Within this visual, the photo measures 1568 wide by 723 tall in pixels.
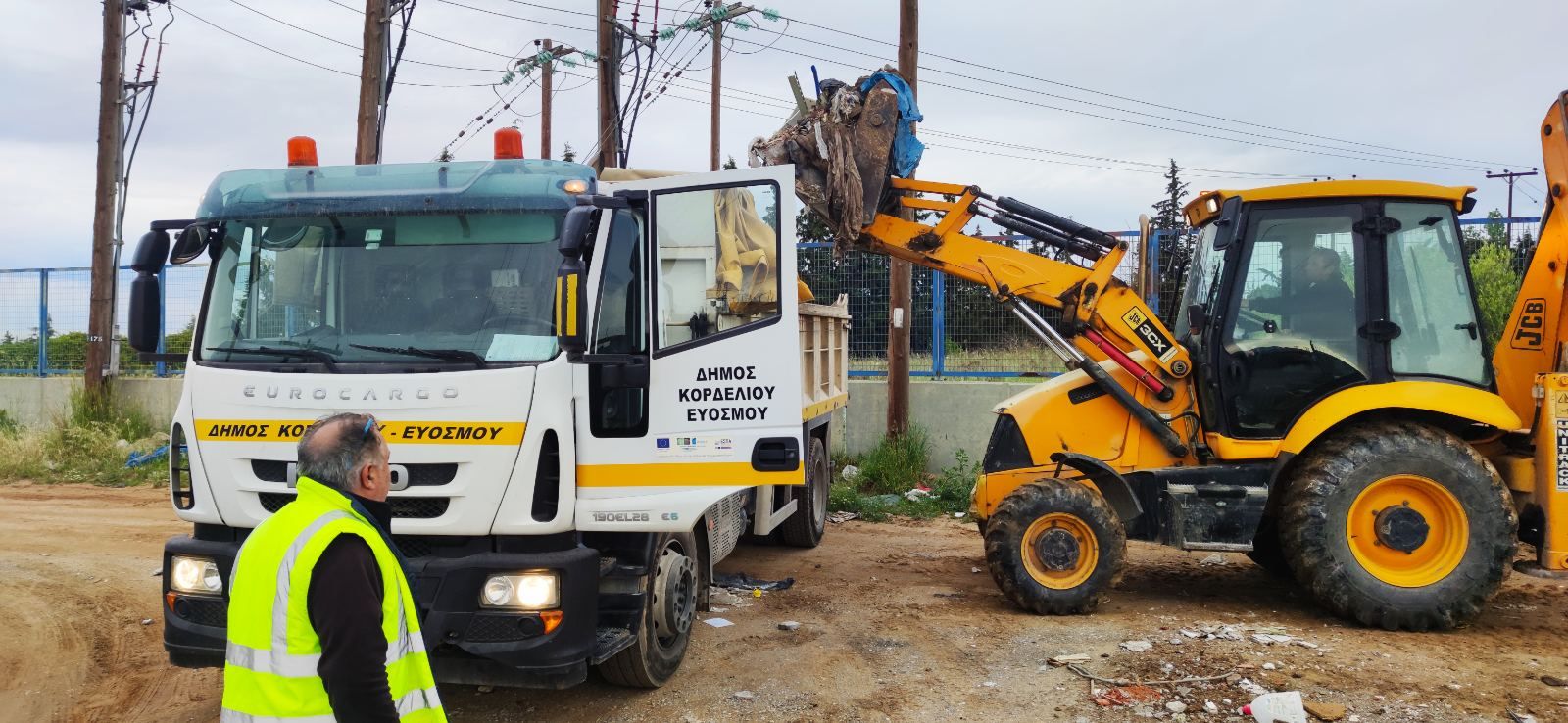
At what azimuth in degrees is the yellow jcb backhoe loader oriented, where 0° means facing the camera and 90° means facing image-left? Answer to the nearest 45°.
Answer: approximately 90°

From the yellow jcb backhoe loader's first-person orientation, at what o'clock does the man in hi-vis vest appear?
The man in hi-vis vest is roughly at 10 o'clock from the yellow jcb backhoe loader.

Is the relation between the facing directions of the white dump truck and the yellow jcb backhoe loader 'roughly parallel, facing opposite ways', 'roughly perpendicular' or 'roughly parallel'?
roughly perpendicular

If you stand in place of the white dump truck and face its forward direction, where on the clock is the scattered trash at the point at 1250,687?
The scattered trash is roughly at 10 o'clock from the white dump truck.

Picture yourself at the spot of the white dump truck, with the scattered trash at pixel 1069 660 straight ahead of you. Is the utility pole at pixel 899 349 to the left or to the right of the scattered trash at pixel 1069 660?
left

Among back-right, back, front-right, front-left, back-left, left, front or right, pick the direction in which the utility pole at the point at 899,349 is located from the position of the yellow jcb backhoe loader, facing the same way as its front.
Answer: front-right

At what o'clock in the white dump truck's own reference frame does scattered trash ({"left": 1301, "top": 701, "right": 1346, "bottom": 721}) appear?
The scattered trash is roughly at 10 o'clock from the white dump truck.

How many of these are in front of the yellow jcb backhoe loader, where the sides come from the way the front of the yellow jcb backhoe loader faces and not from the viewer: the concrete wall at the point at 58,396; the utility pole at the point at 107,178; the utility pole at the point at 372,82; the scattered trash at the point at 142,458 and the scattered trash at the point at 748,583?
5

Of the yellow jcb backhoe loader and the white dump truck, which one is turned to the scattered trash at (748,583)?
the yellow jcb backhoe loader

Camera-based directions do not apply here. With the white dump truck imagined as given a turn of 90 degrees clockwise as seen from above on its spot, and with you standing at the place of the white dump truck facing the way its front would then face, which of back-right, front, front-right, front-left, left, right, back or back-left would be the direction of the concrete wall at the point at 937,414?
right

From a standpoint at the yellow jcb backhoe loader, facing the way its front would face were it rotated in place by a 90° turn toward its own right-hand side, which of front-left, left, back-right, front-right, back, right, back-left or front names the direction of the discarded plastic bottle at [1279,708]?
back

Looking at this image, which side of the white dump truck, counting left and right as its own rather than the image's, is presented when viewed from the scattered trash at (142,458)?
right

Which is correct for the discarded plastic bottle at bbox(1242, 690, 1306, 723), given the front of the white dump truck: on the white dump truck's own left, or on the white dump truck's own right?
on the white dump truck's own left

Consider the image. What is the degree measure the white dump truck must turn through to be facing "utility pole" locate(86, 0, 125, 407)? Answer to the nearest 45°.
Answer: approximately 90° to its right

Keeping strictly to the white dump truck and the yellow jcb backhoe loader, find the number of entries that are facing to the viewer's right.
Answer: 0

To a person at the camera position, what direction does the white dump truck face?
facing the viewer and to the left of the viewer

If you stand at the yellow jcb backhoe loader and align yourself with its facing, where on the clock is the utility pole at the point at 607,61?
The utility pole is roughly at 1 o'clock from the yellow jcb backhoe loader.

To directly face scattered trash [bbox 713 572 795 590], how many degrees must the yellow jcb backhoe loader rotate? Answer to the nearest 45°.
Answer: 0° — it already faces it
